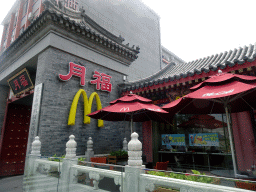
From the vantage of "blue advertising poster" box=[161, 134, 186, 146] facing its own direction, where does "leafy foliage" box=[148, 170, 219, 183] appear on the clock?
The leafy foliage is roughly at 12 o'clock from the blue advertising poster.

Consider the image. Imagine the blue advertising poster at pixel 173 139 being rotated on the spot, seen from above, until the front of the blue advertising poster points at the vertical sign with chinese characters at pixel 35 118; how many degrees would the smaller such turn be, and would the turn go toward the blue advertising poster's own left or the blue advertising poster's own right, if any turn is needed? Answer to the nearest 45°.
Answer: approximately 45° to the blue advertising poster's own right

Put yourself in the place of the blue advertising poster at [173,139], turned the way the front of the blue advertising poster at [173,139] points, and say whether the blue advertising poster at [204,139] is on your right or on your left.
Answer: on your left

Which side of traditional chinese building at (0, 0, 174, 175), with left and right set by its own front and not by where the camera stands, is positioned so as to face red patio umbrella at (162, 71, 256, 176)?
left

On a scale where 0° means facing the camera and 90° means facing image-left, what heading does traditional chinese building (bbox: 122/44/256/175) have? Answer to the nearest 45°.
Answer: approximately 45°

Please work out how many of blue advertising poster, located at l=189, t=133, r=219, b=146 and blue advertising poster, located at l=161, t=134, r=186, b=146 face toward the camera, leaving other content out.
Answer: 2

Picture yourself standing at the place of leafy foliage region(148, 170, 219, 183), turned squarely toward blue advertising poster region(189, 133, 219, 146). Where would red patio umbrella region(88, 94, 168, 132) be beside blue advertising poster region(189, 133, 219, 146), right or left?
left

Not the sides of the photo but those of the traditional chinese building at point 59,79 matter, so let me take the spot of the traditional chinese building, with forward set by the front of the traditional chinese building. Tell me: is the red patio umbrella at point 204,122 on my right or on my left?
on my left

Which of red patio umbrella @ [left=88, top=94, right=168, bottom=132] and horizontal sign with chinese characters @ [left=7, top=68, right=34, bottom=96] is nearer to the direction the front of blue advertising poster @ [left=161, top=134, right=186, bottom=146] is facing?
the red patio umbrella

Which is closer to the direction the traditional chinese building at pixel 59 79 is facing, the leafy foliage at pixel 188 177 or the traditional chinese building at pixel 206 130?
the leafy foliage

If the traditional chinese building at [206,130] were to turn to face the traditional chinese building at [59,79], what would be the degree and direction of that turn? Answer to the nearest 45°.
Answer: approximately 45° to its right

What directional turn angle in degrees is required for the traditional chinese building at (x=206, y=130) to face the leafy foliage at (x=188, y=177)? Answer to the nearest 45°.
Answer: approximately 45° to its left
